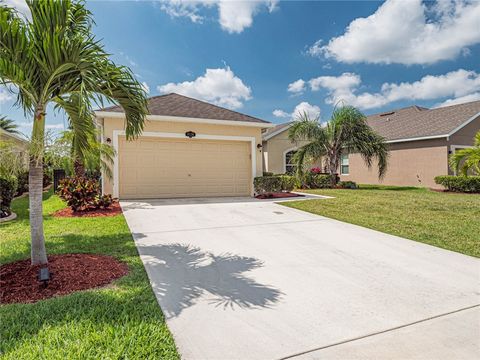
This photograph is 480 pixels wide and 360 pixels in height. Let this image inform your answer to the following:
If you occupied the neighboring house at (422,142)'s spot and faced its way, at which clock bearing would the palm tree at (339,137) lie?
The palm tree is roughly at 3 o'clock from the neighboring house.

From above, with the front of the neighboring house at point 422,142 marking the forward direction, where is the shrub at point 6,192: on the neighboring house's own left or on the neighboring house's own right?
on the neighboring house's own right

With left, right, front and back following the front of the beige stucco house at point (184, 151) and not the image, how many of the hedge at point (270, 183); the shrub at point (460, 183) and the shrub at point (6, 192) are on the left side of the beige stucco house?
2

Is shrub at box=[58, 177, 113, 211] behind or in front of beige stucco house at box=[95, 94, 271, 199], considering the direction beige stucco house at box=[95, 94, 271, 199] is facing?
in front

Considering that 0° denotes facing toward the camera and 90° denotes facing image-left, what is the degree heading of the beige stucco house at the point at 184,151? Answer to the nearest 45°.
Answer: approximately 0°

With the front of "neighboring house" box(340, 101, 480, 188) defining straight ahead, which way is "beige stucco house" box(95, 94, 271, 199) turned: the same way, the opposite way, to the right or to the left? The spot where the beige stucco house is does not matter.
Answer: the same way

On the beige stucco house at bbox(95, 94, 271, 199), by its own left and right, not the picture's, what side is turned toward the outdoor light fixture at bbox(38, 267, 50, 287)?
front

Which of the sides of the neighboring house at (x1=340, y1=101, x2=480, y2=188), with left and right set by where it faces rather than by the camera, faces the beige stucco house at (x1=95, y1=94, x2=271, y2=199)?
right

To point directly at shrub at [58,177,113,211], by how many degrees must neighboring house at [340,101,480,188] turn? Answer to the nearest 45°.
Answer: approximately 90° to its right

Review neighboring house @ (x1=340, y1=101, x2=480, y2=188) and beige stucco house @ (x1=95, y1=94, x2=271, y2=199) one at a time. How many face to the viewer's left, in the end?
0

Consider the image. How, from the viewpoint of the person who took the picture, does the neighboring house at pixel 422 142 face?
facing the viewer and to the right of the viewer

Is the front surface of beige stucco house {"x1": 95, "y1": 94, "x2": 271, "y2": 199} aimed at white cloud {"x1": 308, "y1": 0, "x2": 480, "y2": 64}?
no
